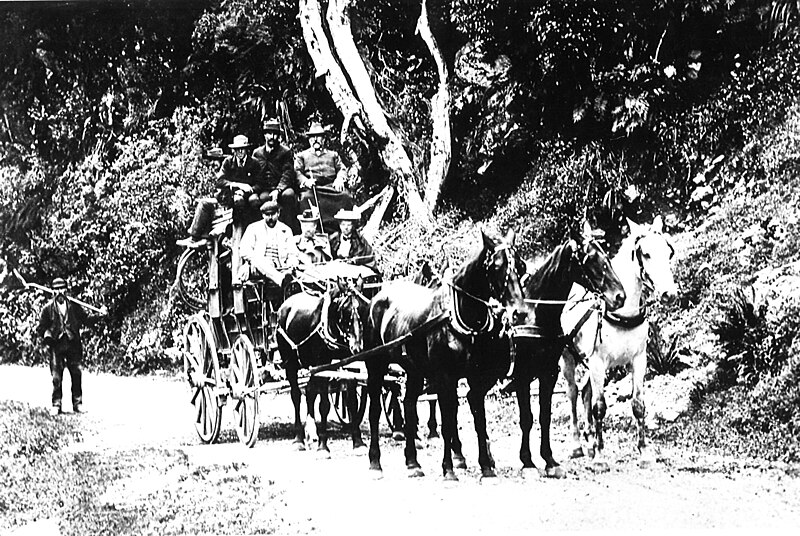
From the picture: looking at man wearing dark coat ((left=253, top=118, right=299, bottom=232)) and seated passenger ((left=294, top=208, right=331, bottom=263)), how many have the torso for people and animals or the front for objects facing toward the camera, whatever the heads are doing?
2

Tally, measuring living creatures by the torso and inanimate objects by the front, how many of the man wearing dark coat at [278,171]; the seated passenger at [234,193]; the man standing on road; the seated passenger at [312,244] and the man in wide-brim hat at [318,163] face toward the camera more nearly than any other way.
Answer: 5

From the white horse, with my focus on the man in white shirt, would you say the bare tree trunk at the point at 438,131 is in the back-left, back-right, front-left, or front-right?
front-right

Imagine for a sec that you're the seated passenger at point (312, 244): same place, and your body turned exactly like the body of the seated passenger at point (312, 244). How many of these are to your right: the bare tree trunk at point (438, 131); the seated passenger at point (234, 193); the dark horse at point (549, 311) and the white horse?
1

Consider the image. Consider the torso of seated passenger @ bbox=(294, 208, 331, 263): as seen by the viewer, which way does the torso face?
toward the camera

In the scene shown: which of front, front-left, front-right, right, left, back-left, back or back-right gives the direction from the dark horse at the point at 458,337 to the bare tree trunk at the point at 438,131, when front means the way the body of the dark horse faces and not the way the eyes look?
back-left

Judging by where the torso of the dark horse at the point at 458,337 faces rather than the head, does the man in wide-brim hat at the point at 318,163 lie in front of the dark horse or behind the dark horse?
behind

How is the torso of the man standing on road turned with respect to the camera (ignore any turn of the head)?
toward the camera

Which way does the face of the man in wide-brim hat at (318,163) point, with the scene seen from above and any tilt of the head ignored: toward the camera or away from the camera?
toward the camera

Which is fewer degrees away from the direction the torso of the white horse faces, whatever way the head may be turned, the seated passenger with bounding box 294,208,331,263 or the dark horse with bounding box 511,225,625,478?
the dark horse

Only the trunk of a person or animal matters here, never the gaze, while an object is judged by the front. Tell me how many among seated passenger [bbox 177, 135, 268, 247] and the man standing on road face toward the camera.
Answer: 2

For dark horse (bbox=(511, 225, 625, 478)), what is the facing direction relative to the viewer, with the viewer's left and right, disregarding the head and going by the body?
facing the viewer and to the right of the viewer

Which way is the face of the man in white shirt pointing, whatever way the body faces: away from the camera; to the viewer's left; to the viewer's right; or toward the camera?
toward the camera

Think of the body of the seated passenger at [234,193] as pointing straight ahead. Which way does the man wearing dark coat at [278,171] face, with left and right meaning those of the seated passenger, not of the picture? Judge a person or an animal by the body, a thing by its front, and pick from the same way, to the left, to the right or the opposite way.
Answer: the same way

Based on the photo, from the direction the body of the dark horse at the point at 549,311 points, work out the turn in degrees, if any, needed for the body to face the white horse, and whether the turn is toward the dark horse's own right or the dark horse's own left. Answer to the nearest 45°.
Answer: approximately 90° to the dark horse's own left
